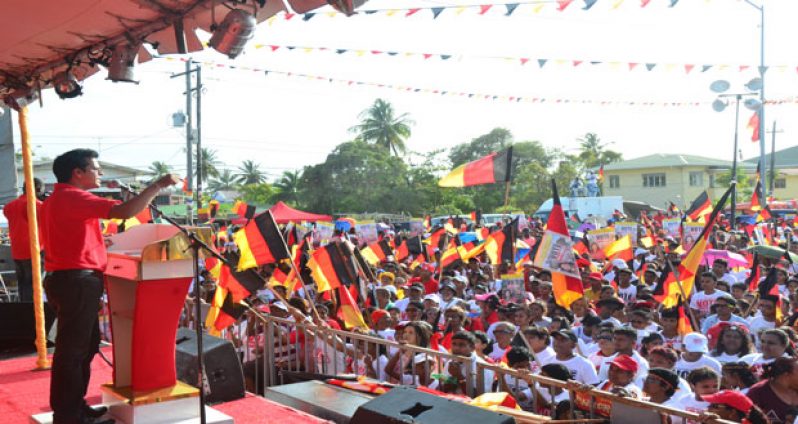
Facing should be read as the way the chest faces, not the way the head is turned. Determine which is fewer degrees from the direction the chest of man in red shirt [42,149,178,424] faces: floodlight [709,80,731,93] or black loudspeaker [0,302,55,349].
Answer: the floodlight

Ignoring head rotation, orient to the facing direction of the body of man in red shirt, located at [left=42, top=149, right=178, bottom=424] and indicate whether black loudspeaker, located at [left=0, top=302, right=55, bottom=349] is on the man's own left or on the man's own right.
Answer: on the man's own left

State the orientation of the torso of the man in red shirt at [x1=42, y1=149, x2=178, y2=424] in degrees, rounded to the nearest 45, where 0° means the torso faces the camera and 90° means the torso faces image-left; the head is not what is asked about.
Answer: approximately 270°

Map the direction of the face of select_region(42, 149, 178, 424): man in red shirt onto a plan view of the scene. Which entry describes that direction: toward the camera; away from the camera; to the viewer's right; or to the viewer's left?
to the viewer's right
